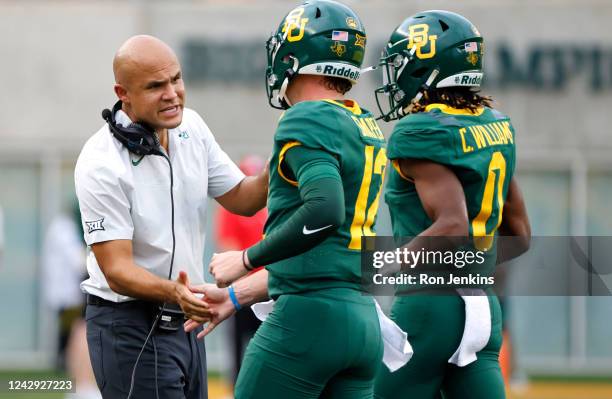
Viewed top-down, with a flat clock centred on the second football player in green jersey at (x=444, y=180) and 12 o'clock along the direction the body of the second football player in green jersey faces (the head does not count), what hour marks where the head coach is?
The head coach is roughly at 10 o'clock from the second football player in green jersey.

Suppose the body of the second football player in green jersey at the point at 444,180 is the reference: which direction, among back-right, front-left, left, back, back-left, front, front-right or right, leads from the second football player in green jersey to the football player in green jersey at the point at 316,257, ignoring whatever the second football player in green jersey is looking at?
left

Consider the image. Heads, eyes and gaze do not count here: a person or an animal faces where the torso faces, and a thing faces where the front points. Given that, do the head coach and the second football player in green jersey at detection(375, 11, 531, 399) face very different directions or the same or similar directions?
very different directions

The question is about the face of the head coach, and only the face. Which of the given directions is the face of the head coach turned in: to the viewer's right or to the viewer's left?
to the viewer's right

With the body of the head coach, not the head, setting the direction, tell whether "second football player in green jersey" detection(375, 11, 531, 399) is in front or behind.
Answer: in front

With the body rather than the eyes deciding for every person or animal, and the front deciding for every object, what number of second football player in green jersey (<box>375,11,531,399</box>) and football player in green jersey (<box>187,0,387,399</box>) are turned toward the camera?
0

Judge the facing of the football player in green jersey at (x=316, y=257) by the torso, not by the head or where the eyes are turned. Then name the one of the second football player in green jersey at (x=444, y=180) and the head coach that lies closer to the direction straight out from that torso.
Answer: the head coach

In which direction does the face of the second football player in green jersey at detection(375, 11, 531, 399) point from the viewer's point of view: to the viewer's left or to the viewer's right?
to the viewer's left

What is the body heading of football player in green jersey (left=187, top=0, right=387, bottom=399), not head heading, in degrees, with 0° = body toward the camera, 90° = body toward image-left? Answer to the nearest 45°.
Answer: approximately 135°

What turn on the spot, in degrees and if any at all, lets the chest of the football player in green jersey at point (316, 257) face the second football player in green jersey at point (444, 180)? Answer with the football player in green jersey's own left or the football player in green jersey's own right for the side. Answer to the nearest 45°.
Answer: approximately 90° to the football player in green jersey's own right

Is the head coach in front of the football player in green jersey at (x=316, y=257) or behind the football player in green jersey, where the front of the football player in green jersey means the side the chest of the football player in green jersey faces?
in front

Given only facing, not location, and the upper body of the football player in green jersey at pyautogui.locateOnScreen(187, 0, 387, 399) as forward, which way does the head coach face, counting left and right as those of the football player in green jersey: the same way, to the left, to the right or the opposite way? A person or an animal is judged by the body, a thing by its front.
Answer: the opposite way

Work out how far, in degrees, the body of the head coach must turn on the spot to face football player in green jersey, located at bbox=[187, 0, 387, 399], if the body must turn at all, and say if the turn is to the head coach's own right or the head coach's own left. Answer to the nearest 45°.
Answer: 0° — they already face them
